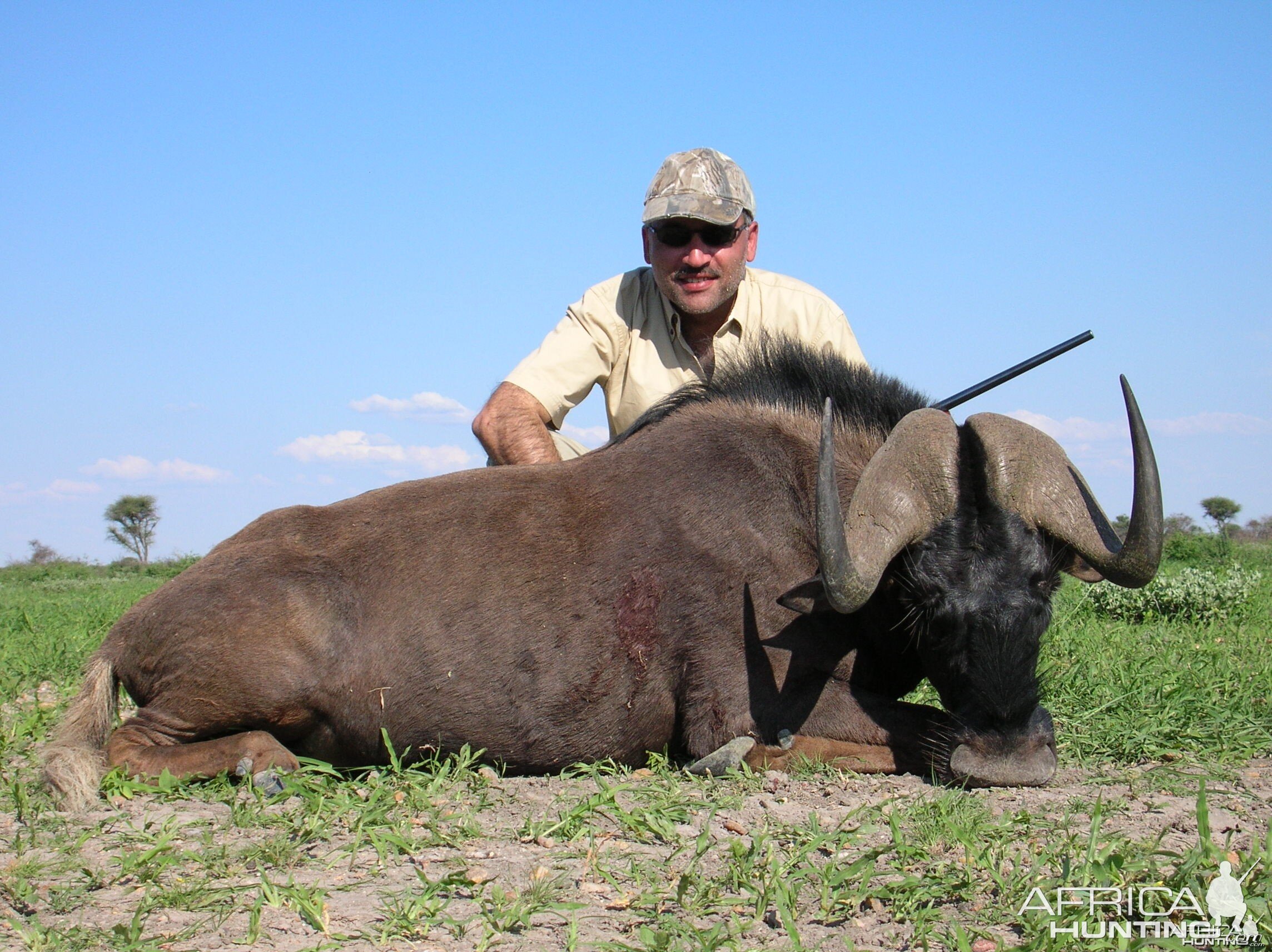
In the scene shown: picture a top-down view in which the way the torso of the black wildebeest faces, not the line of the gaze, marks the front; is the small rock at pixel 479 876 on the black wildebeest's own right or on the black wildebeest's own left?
on the black wildebeest's own right

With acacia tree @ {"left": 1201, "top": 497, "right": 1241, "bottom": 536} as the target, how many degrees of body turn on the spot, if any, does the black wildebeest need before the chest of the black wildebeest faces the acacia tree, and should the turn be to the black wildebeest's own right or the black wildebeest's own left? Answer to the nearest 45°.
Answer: approximately 45° to the black wildebeest's own left

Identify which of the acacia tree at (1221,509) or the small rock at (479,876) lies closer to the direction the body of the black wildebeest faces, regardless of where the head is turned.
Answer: the acacia tree

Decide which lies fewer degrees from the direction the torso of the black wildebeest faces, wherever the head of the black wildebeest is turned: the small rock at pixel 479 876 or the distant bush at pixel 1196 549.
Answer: the distant bush

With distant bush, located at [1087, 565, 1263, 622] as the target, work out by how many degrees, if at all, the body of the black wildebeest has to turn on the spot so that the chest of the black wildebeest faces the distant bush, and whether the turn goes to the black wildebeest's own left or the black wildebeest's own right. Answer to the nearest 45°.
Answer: approximately 45° to the black wildebeest's own left

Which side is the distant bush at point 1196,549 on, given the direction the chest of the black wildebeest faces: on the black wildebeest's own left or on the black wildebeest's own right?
on the black wildebeest's own left

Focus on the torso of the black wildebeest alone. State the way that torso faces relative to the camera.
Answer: to the viewer's right
